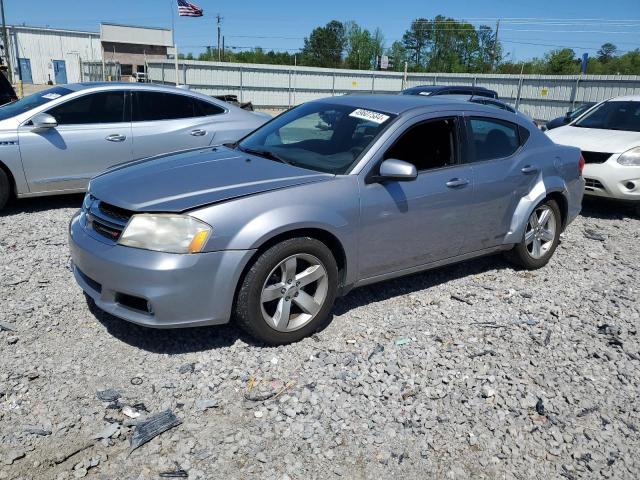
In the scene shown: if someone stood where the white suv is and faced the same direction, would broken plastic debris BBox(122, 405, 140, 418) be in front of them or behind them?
in front

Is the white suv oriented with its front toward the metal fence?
no

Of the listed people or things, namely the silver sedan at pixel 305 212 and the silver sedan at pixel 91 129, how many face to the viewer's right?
0

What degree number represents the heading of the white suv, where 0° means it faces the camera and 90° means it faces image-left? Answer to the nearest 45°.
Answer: approximately 45°

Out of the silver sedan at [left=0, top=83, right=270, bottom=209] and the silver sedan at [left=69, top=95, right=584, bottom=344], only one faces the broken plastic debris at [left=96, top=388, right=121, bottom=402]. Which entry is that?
the silver sedan at [left=69, top=95, right=584, bottom=344]

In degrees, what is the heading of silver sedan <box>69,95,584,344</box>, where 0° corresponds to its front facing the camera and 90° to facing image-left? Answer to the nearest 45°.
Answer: approximately 45°

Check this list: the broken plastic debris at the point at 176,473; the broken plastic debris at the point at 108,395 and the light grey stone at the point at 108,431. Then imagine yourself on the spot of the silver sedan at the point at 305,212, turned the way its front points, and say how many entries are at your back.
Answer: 0

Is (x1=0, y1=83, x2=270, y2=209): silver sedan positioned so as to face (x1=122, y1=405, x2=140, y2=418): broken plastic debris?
no

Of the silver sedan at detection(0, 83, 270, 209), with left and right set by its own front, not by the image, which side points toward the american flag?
right

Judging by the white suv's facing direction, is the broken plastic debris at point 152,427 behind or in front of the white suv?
in front

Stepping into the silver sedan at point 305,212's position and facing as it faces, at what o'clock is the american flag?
The american flag is roughly at 4 o'clock from the silver sedan.

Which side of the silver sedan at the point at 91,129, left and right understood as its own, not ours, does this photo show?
left

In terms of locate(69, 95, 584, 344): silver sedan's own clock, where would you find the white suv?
The white suv is roughly at 6 o'clock from the silver sedan.

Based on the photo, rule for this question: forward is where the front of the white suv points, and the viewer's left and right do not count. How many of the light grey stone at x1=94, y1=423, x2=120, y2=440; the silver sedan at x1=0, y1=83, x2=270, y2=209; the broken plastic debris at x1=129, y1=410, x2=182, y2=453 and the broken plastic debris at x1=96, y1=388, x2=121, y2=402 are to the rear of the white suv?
0

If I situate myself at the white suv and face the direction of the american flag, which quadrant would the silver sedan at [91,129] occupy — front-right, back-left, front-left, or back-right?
front-left

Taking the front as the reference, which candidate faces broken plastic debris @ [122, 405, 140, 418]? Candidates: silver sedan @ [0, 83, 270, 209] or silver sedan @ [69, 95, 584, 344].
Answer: silver sedan @ [69, 95, 584, 344]
